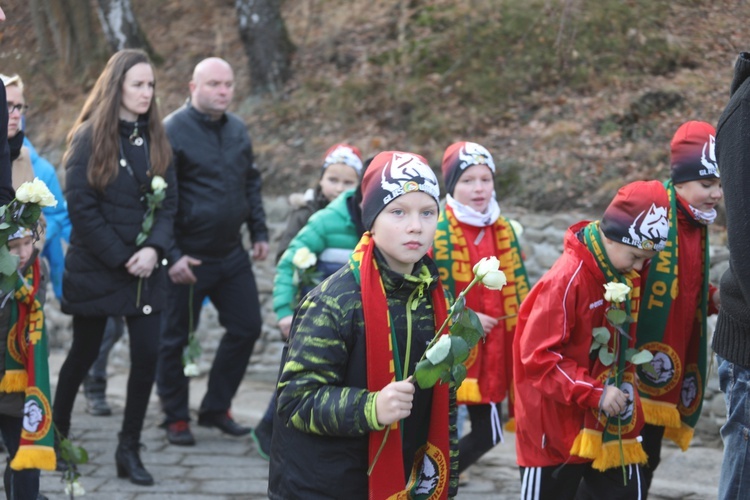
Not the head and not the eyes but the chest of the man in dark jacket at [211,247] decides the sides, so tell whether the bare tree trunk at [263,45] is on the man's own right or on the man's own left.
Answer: on the man's own left

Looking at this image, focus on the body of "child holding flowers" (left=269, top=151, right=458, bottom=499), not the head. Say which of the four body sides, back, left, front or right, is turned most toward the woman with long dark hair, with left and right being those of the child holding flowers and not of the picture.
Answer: back

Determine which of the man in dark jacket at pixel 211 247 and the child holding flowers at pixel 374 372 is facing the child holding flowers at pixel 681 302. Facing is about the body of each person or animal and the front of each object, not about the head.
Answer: the man in dark jacket

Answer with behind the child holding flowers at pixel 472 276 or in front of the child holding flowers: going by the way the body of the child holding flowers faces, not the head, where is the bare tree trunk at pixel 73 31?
behind

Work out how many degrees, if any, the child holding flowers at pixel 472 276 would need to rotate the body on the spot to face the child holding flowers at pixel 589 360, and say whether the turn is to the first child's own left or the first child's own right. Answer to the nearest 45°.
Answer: approximately 45° to the first child's own left

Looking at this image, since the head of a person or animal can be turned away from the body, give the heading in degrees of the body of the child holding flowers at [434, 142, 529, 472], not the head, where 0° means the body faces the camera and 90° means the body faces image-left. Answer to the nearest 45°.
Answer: approximately 0°
